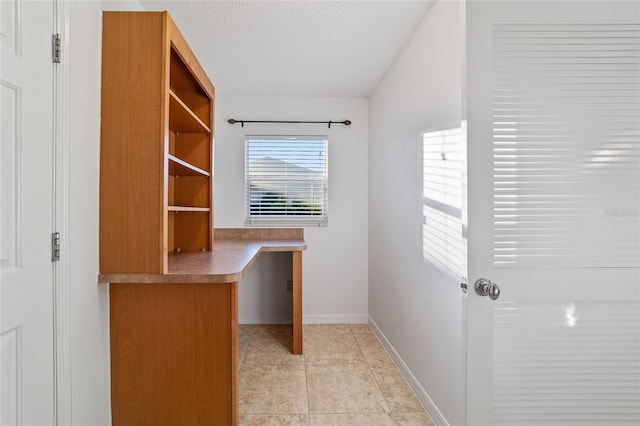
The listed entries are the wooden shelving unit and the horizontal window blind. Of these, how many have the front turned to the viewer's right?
1

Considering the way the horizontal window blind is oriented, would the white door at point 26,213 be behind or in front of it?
in front

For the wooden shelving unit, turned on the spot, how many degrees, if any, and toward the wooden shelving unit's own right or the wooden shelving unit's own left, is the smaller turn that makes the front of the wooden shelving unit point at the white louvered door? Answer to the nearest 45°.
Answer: approximately 45° to the wooden shelving unit's own right

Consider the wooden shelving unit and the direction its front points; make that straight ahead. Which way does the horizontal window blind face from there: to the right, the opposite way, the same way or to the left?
to the right

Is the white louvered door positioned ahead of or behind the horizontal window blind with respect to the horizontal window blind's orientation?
ahead

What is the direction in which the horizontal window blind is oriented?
toward the camera

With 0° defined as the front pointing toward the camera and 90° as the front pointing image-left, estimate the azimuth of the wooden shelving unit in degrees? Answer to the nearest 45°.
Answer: approximately 270°

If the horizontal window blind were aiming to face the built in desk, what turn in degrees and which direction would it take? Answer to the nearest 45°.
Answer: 0° — it already faces it

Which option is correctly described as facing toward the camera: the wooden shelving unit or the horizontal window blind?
the horizontal window blind
